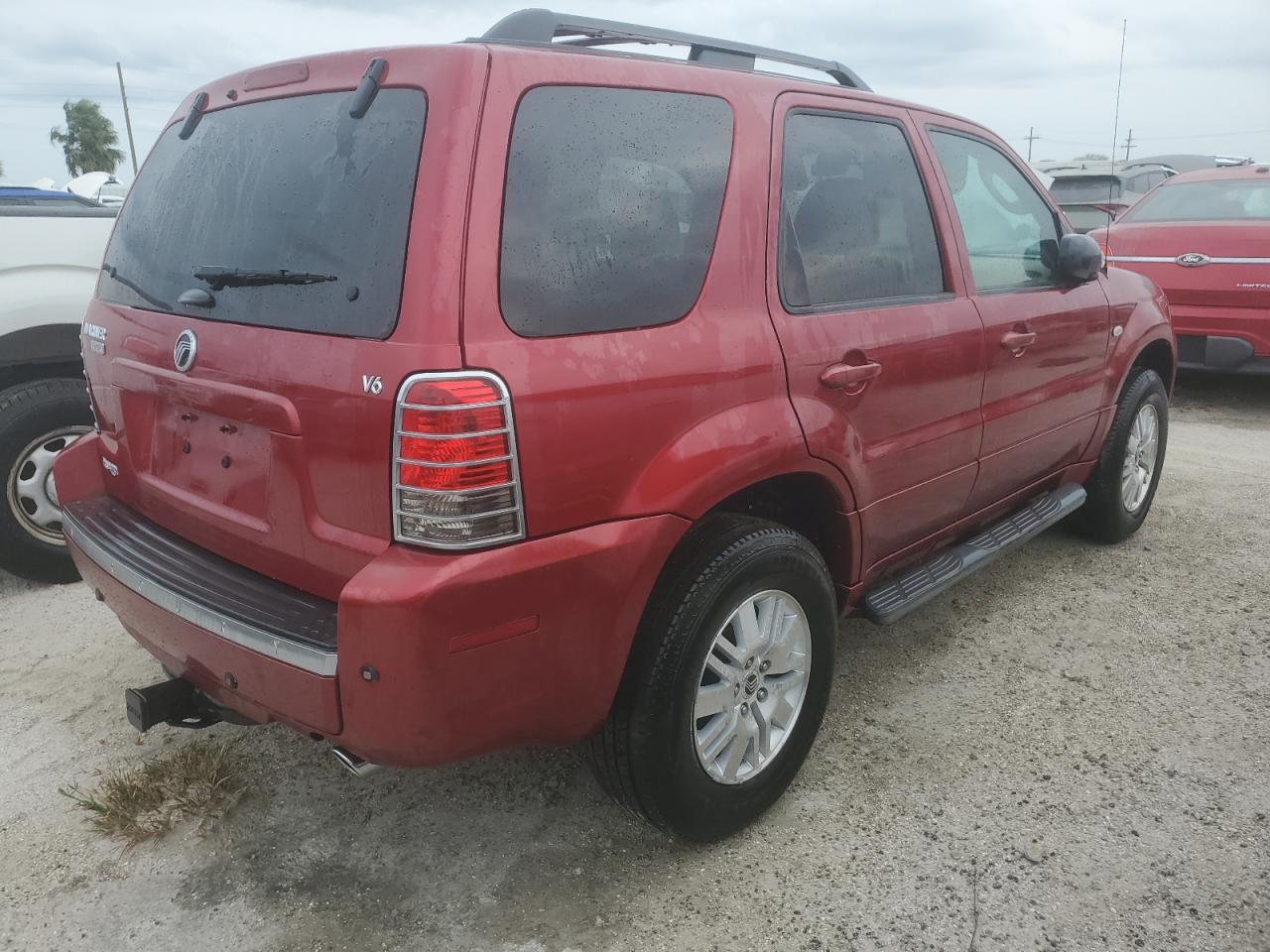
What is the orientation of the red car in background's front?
away from the camera

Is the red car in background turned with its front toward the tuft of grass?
no

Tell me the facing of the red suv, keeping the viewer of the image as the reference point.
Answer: facing away from the viewer and to the right of the viewer

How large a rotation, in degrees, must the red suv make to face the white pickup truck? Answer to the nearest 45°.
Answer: approximately 90° to its left

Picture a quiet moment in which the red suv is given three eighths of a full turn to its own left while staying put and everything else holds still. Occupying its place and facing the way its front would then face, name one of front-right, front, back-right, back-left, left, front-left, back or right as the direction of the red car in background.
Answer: back-right

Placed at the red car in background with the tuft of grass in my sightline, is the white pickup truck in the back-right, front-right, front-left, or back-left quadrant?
front-right

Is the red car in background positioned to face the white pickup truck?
no
